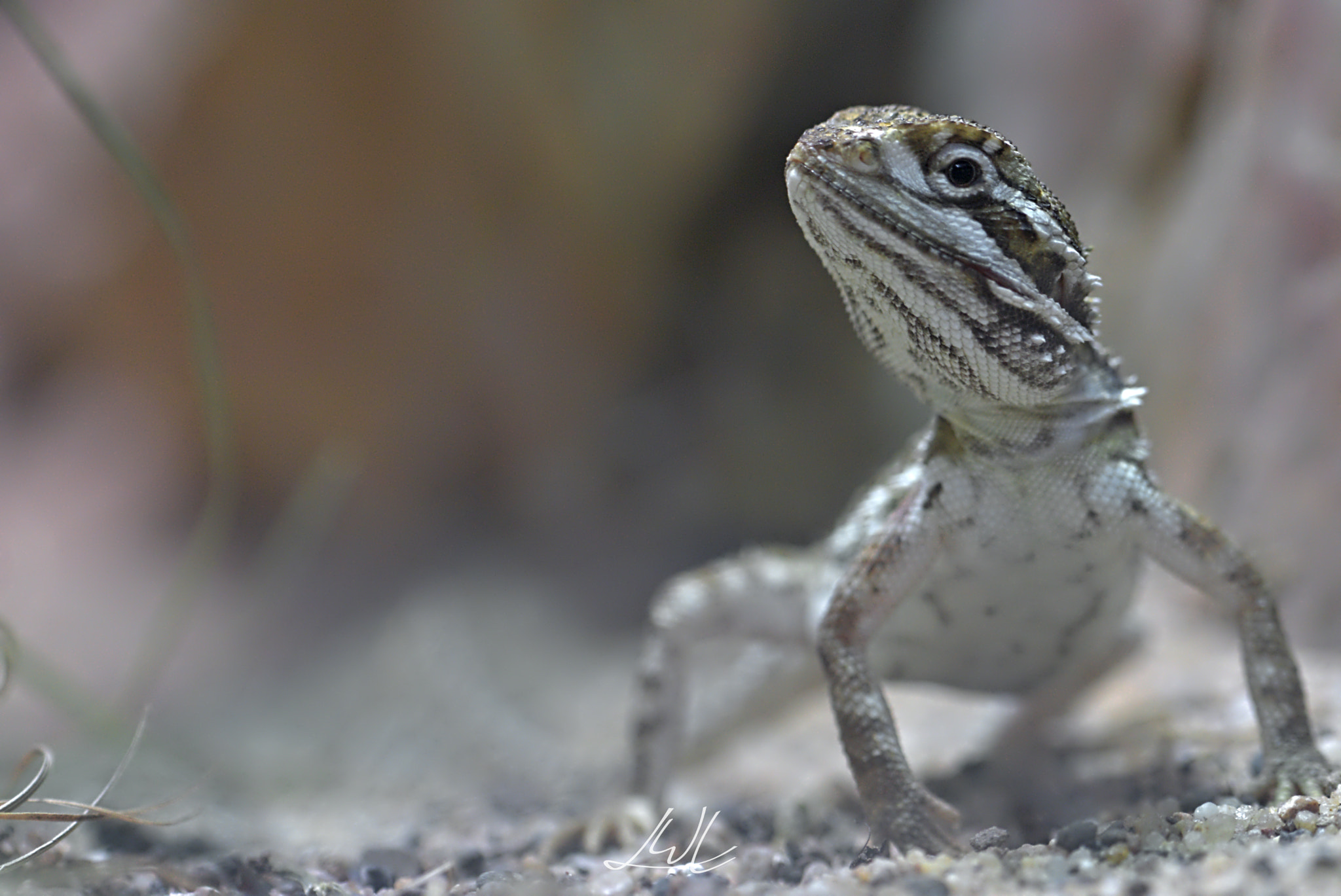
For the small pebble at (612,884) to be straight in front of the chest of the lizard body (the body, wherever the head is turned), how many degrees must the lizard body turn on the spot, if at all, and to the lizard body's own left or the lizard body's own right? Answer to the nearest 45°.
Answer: approximately 90° to the lizard body's own right

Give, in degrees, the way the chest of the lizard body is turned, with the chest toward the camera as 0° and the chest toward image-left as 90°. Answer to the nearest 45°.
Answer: approximately 0°
